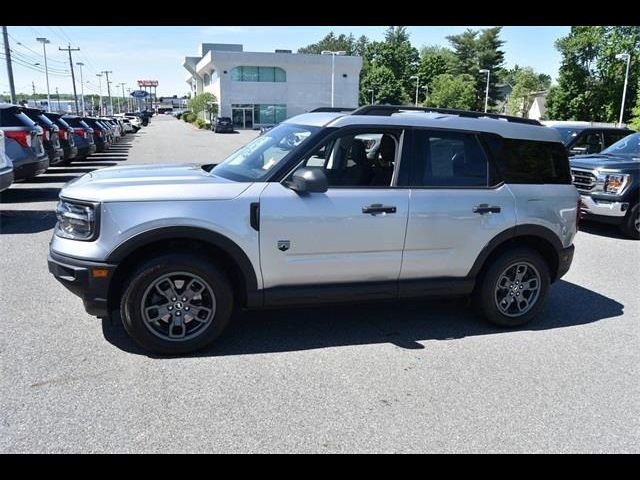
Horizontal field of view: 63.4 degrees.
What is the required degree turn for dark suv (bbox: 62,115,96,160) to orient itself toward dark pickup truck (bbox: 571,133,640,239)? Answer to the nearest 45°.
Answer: approximately 180°

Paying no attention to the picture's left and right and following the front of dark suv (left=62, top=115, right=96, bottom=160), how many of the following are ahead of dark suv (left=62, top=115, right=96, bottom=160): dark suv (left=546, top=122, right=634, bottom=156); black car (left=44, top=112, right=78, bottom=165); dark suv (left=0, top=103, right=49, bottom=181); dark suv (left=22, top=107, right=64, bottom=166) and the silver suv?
0

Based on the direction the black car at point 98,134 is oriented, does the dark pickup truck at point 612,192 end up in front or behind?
behind

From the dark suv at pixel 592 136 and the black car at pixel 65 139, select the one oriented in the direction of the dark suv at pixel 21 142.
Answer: the dark suv at pixel 592 136

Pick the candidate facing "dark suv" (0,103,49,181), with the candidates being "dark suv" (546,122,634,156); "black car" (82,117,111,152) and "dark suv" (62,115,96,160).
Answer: "dark suv" (546,122,634,156)

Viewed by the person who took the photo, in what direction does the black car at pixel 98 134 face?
facing away from the viewer and to the left of the viewer

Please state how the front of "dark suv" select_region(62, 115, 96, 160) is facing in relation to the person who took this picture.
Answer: facing away from the viewer and to the left of the viewer

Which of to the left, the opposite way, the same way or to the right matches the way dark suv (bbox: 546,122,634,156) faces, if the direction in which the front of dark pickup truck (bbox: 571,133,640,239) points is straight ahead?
the same way

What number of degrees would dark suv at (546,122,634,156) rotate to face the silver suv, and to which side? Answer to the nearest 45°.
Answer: approximately 45° to its left

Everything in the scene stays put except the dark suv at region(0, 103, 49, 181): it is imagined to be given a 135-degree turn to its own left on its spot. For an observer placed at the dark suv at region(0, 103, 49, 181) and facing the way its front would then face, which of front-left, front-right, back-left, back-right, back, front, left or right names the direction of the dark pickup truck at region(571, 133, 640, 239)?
front-left

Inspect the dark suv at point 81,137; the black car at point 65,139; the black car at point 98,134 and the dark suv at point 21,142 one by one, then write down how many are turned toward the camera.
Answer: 0

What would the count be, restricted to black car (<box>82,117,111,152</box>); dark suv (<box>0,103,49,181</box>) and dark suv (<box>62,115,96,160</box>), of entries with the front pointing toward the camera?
0

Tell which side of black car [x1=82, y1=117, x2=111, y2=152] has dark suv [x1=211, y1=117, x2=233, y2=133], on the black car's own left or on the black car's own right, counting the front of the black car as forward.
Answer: on the black car's own right

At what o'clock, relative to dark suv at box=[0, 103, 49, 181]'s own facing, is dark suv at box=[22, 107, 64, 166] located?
dark suv at box=[22, 107, 64, 166] is roughly at 2 o'clock from dark suv at box=[0, 103, 49, 181].

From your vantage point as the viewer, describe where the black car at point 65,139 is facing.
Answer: facing away from the viewer and to the left of the viewer

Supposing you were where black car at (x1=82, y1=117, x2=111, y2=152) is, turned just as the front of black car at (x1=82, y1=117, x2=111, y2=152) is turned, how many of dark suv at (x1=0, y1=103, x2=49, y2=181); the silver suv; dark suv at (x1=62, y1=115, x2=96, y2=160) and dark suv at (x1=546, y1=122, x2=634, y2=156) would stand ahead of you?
0

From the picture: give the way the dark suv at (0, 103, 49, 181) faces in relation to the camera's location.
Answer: facing away from the viewer and to the left of the viewer

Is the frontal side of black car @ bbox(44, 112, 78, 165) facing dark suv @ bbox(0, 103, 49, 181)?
no

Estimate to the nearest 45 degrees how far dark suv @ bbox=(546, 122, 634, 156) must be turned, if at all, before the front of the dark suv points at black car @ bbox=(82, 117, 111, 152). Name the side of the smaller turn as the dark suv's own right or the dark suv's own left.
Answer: approximately 45° to the dark suv's own right

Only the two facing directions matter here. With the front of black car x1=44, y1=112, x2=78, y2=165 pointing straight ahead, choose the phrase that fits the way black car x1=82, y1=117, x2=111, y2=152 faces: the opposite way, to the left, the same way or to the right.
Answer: the same way

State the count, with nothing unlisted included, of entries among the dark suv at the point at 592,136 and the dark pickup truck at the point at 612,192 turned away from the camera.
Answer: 0
